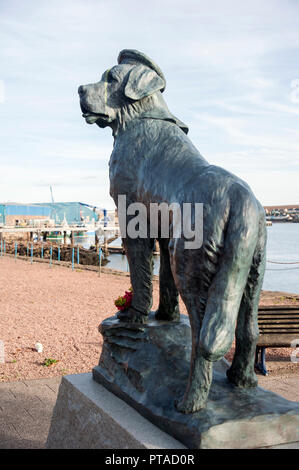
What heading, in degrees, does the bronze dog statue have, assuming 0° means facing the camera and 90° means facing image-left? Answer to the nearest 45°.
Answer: approximately 135°
